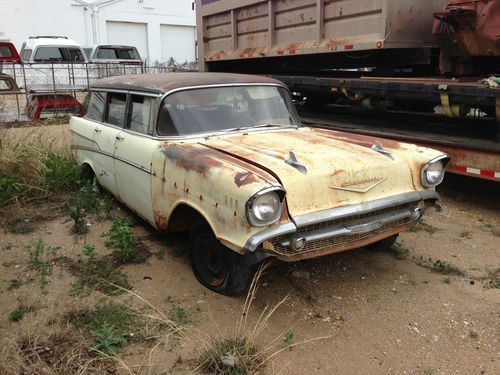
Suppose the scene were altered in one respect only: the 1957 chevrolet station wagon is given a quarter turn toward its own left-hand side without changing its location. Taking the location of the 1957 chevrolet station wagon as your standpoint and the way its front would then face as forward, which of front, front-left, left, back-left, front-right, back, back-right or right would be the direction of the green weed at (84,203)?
left

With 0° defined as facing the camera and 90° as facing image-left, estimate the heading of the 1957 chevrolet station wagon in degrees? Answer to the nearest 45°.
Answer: approximately 315°

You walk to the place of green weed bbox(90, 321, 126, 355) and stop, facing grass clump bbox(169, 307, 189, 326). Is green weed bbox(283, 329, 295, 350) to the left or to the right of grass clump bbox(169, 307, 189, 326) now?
right

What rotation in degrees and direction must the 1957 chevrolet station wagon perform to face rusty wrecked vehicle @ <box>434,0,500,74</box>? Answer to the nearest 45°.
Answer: approximately 90° to its left

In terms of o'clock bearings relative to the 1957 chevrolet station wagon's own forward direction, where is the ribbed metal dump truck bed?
The ribbed metal dump truck bed is roughly at 8 o'clock from the 1957 chevrolet station wagon.
